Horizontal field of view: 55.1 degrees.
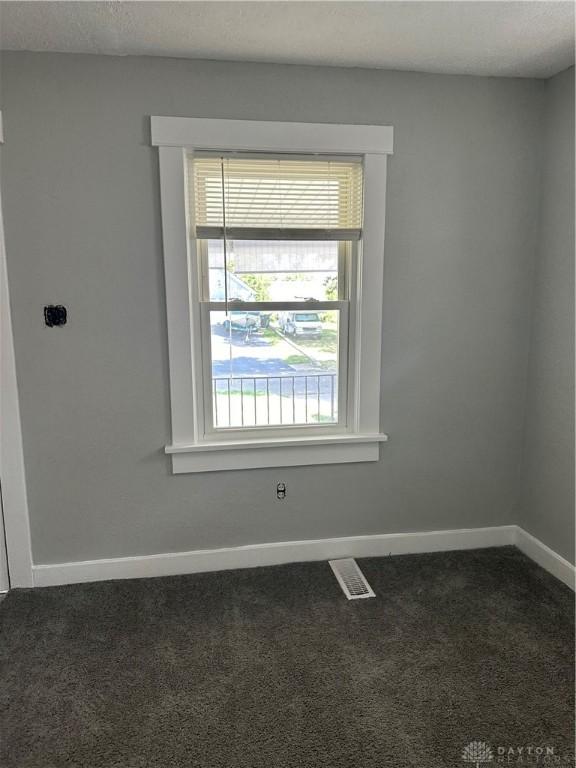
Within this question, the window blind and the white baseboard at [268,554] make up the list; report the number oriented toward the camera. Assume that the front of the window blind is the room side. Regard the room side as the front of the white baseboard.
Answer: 2

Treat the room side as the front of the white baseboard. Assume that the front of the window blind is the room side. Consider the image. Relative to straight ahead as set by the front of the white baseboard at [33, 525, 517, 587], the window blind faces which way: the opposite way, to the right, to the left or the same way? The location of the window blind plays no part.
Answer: the same way

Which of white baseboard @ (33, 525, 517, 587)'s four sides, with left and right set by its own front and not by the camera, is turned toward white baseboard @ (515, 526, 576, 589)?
left

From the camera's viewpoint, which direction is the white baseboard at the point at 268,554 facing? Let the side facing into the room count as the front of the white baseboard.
toward the camera

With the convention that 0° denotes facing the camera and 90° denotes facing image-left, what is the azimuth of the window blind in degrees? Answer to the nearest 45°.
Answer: approximately 0°
